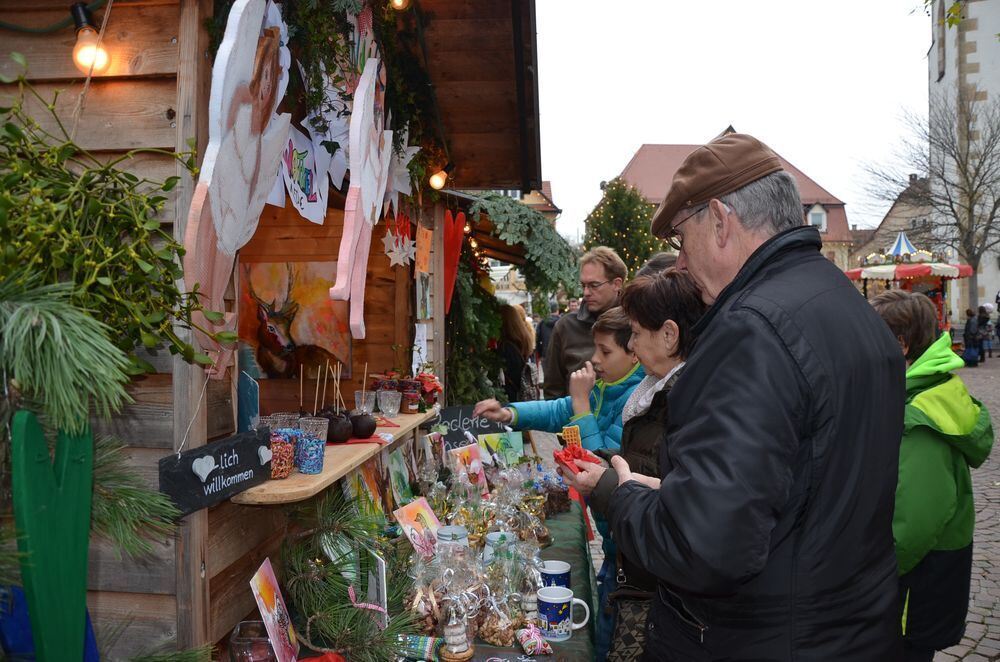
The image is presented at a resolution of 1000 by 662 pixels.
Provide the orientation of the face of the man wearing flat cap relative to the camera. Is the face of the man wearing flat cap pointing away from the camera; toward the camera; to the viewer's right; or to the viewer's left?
to the viewer's left

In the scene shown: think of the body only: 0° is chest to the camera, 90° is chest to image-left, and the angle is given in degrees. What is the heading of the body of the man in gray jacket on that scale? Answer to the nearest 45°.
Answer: approximately 45°

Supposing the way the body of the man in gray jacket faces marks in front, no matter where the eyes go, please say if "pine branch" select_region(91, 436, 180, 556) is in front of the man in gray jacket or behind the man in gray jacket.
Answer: in front

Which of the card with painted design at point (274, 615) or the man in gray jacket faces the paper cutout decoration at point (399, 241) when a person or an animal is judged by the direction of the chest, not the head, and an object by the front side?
the man in gray jacket

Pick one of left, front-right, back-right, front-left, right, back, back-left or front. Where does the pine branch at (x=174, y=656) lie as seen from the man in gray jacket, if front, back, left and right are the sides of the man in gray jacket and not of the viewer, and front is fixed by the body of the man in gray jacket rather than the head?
front-left

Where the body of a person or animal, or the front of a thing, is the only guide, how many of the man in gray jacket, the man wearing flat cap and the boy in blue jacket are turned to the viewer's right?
0

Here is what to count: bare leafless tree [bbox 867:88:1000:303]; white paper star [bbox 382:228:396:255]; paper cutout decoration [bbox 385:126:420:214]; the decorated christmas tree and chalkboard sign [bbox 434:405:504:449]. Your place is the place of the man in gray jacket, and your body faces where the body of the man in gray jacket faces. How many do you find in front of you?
3

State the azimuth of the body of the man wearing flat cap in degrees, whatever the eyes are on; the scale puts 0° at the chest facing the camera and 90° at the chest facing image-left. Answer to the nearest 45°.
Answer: approximately 135°

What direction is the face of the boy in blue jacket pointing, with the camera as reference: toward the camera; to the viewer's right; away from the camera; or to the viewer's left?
to the viewer's left

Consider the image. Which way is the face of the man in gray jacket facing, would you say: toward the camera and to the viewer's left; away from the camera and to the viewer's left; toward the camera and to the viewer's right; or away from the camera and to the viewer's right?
toward the camera and to the viewer's left

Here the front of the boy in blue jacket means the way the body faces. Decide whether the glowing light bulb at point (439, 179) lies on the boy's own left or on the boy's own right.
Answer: on the boy's own right

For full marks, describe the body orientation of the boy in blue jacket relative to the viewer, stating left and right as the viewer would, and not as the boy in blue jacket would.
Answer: facing the viewer and to the left of the viewer

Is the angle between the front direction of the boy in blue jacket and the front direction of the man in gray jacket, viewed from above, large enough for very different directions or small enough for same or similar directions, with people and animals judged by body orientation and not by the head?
same or similar directions

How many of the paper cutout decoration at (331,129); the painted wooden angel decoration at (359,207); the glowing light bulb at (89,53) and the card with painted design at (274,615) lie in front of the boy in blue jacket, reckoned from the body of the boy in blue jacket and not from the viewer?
4

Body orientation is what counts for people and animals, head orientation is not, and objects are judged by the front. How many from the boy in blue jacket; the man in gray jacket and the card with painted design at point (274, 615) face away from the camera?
0
